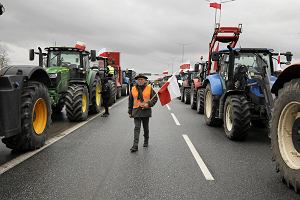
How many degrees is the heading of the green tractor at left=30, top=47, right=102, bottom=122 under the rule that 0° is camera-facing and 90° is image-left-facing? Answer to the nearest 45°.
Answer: approximately 45°

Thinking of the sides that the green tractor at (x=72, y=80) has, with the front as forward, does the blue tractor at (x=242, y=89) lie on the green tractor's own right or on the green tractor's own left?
on the green tractor's own left

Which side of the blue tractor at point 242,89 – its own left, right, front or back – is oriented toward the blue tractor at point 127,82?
back

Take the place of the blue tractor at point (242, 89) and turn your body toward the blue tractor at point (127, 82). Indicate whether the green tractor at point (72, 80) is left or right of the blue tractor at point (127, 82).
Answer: left

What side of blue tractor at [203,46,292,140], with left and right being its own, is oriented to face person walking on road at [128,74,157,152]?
right

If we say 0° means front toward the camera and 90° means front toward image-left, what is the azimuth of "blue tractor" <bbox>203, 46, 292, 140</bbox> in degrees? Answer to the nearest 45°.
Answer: approximately 315°

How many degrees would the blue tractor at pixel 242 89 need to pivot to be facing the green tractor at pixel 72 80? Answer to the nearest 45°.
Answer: approximately 135° to its right

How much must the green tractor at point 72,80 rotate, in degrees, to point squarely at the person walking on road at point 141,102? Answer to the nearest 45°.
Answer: approximately 45° to its left
